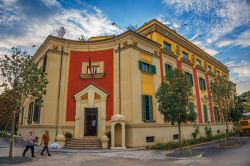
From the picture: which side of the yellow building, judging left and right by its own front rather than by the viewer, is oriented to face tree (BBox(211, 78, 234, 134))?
left

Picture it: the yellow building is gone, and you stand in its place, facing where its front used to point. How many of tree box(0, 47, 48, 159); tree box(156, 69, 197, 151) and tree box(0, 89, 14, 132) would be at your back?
0

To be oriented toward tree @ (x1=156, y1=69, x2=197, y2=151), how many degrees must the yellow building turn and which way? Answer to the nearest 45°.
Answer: approximately 45° to its left

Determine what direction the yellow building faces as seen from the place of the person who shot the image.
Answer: facing the viewer

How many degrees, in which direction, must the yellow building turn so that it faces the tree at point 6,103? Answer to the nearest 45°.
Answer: approximately 45° to its right

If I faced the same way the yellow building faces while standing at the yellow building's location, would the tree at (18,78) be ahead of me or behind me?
ahead
